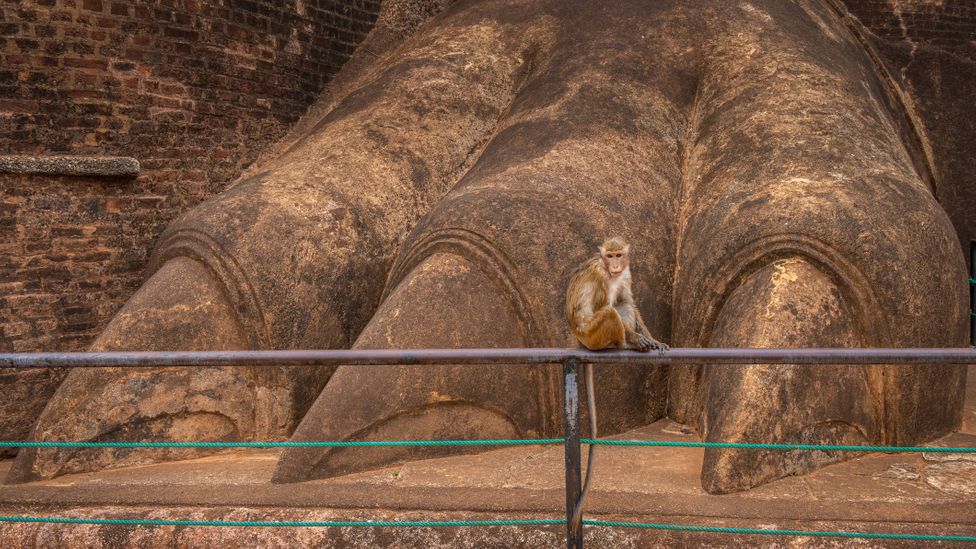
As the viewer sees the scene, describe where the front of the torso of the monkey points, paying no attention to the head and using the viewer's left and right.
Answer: facing the viewer and to the right of the viewer
